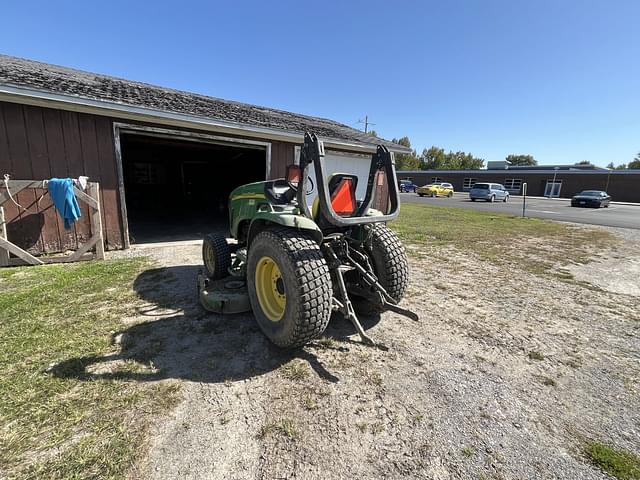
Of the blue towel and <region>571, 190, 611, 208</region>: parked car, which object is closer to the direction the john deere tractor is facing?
the blue towel

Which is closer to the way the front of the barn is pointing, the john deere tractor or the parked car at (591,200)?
the john deere tractor

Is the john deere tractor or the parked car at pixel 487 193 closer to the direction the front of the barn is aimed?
the john deere tractor

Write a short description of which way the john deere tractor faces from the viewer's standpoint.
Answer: facing away from the viewer and to the left of the viewer

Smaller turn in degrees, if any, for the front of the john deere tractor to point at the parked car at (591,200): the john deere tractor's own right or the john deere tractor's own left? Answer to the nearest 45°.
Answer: approximately 90° to the john deere tractor's own right

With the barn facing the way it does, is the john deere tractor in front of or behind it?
in front

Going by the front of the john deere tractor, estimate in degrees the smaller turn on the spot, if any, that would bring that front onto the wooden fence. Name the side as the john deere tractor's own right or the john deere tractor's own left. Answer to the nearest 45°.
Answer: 0° — it already faces it

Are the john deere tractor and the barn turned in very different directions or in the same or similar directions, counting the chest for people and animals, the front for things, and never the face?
very different directions

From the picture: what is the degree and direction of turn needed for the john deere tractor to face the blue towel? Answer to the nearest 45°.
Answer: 0° — it already faces it

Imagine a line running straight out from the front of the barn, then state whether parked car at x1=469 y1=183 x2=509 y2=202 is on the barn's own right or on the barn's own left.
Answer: on the barn's own left

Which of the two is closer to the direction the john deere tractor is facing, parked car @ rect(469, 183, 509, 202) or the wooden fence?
the wooden fence

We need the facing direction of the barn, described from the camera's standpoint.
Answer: facing the viewer and to the right of the viewer

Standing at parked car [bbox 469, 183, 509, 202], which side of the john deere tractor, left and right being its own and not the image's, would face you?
right
